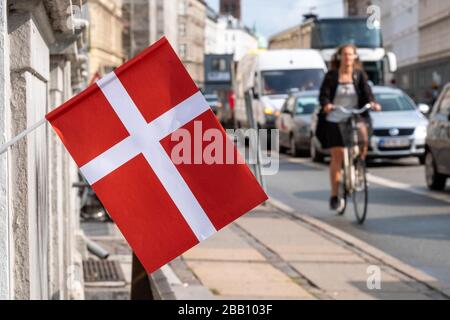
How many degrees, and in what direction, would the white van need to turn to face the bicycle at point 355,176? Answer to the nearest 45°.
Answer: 0° — it already faces it

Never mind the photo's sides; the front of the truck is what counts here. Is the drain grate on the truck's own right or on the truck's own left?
on the truck's own right

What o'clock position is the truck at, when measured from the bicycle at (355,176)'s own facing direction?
The truck is roughly at 6 o'clock from the bicycle.

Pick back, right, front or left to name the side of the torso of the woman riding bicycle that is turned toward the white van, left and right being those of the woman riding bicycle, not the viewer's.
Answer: back

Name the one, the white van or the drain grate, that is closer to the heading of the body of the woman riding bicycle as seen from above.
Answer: the drain grate

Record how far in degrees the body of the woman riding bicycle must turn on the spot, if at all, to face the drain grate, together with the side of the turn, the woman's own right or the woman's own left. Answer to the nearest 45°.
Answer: approximately 45° to the woman's own right

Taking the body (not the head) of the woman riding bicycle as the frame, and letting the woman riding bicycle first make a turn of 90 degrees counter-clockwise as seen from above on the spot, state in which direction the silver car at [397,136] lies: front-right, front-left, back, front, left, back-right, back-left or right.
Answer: left

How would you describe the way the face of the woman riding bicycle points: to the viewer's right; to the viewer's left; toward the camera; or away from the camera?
toward the camera

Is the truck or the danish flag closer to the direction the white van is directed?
the danish flag

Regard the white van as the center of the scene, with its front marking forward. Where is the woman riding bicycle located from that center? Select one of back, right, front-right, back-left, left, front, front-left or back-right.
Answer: front

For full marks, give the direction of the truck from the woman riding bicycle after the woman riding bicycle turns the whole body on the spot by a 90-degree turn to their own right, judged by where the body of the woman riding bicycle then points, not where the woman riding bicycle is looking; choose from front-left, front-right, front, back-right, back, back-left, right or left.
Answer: right

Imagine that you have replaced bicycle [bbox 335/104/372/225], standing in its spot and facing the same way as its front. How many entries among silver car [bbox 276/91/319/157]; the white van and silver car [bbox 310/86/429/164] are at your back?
3

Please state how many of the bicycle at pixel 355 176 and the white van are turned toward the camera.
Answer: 2

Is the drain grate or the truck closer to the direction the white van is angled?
the drain grate

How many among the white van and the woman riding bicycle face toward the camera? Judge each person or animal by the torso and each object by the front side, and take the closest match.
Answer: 2

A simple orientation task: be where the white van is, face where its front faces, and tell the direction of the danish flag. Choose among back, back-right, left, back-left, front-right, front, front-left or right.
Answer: front

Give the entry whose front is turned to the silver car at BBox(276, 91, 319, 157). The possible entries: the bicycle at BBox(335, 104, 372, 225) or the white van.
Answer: the white van

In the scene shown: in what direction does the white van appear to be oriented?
toward the camera

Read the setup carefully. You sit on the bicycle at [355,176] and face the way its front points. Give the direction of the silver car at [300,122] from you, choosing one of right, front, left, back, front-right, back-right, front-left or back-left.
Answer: back

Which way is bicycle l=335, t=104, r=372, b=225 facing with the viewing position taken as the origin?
facing the viewer
